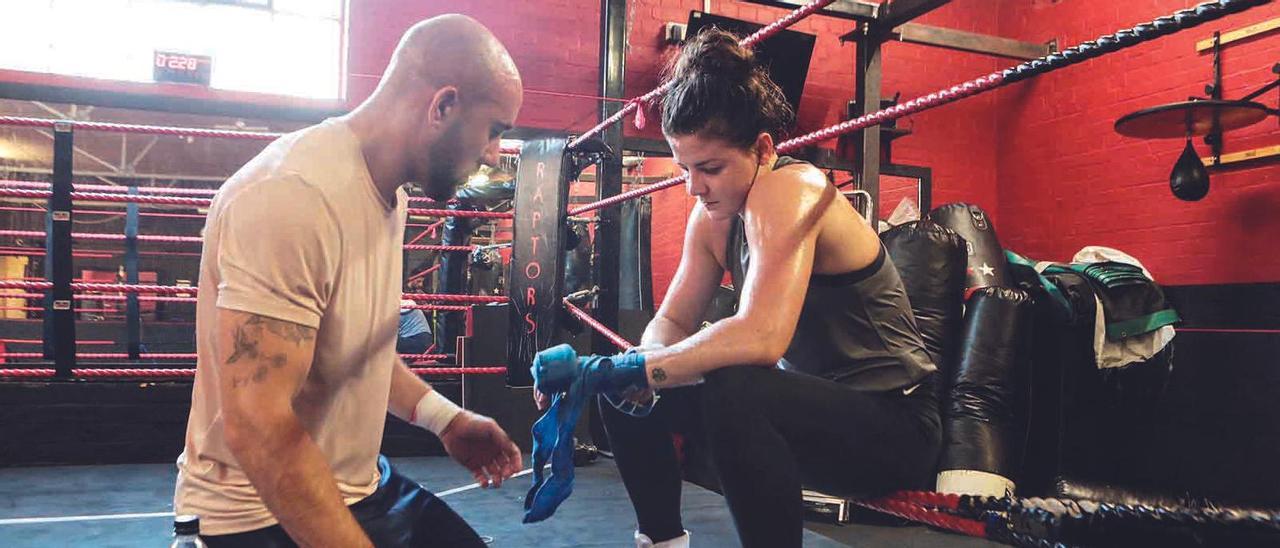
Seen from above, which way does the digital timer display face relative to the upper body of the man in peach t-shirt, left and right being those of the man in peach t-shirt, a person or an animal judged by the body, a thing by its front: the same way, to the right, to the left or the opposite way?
to the right

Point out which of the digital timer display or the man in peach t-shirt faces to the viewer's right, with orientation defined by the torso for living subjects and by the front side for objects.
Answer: the man in peach t-shirt

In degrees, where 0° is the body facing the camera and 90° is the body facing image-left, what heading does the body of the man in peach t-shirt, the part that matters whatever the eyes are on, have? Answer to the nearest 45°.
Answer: approximately 270°

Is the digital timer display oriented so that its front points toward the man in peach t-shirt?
yes

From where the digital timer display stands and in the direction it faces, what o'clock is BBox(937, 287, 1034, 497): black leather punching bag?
The black leather punching bag is roughly at 11 o'clock from the digital timer display.

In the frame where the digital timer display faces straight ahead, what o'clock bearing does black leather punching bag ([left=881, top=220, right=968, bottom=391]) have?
The black leather punching bag is roughly at 11 o'clock from the digital timer display.

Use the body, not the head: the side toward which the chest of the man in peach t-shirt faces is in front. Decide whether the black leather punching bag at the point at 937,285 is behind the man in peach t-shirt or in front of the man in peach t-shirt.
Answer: in front

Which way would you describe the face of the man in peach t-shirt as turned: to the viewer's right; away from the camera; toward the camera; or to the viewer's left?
to the viewer's right

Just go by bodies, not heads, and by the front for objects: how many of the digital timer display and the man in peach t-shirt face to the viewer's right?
1
